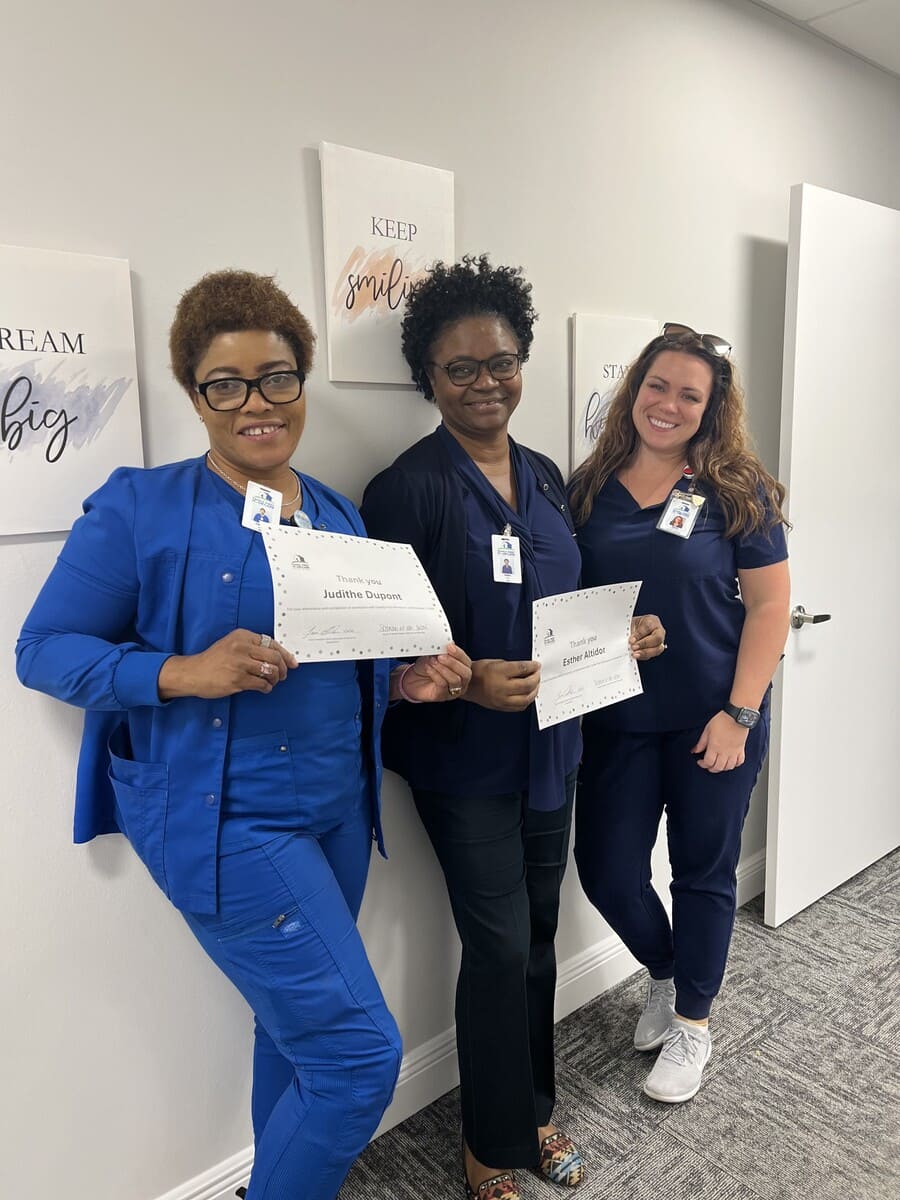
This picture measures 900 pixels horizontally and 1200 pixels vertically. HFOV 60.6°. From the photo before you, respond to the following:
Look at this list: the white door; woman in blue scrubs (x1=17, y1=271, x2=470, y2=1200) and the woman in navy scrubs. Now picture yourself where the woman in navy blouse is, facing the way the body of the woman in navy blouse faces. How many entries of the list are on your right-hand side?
1

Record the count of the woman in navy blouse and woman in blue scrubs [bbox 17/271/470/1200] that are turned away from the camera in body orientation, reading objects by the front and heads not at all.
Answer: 0

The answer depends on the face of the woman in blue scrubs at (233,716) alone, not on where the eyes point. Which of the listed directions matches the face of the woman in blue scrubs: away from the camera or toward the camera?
toward the camera

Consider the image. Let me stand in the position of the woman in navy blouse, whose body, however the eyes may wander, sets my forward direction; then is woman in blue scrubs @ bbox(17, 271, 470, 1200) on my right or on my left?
on my right

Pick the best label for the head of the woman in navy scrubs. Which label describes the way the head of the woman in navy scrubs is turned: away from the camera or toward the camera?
toward the camera

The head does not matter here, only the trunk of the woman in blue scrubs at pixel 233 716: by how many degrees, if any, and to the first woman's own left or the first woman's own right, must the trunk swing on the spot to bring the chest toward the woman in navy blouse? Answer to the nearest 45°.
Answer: approximately 90° to the first woman's own left

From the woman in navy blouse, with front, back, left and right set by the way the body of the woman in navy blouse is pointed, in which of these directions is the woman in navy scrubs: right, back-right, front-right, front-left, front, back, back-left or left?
left

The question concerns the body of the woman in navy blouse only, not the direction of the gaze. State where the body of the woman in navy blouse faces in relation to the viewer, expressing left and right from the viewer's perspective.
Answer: facing the viewer and to the right of the viewer

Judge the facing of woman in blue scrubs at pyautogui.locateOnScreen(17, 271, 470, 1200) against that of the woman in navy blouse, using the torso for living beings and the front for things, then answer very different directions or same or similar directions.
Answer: same or similar directions
